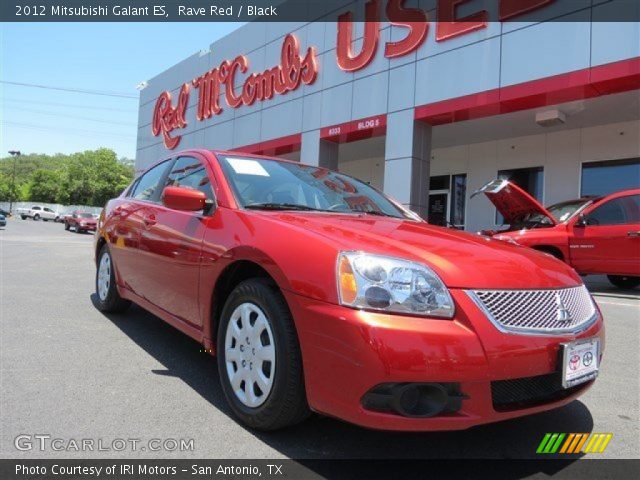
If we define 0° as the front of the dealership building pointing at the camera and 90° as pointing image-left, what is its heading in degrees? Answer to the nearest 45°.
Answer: approximately 45°

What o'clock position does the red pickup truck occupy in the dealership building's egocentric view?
The red pickup truck is roughly at 10 o'clock from the dealership building.

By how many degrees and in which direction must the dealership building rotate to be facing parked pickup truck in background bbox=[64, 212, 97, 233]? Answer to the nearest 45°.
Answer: approximately 90° to its right

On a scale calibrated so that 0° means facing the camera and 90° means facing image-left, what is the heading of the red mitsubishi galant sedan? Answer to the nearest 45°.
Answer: approximately 315°

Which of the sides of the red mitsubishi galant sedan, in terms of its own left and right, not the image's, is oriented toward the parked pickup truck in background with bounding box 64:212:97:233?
back

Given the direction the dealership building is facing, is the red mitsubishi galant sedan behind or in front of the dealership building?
in front

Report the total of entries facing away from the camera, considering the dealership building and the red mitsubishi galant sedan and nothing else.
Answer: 0

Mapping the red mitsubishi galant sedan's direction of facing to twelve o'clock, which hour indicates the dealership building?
The dealership building is roughly at 8 o'clock from the red mitsubishi galant sedan.
